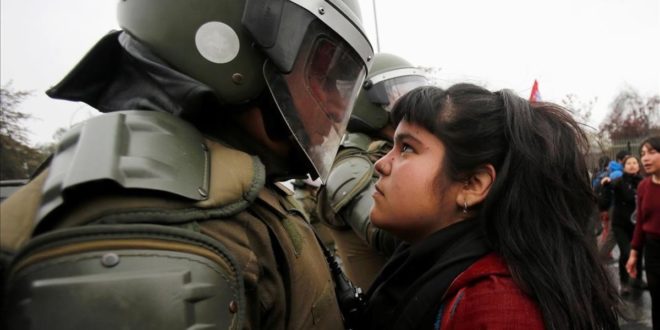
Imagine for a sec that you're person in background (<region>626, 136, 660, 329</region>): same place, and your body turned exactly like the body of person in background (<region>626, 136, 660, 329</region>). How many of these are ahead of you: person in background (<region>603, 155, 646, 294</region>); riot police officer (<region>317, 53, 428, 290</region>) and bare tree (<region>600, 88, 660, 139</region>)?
1

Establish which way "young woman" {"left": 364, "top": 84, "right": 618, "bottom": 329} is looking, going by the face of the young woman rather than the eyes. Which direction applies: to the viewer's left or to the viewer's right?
to the viewer's left

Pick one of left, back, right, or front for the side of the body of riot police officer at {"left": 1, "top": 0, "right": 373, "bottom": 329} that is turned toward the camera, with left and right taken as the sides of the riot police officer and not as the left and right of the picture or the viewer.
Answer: right

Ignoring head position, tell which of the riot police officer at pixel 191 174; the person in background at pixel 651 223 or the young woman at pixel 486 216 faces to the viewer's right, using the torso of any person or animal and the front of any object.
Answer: the riot police officer

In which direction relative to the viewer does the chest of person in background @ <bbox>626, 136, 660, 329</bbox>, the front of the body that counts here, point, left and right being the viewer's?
facing the viewer and to the left of the viewer

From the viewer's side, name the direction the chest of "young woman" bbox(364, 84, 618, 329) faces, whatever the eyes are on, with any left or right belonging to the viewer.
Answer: facing to the left of the viewer

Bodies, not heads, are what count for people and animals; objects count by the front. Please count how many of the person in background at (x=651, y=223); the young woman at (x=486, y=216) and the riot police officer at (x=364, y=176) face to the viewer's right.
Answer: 1

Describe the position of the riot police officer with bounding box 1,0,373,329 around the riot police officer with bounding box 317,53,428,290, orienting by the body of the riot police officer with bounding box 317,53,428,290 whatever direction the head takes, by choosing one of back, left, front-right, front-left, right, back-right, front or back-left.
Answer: right

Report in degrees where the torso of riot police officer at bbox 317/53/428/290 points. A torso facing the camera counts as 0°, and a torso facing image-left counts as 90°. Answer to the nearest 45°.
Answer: approximately 270°
